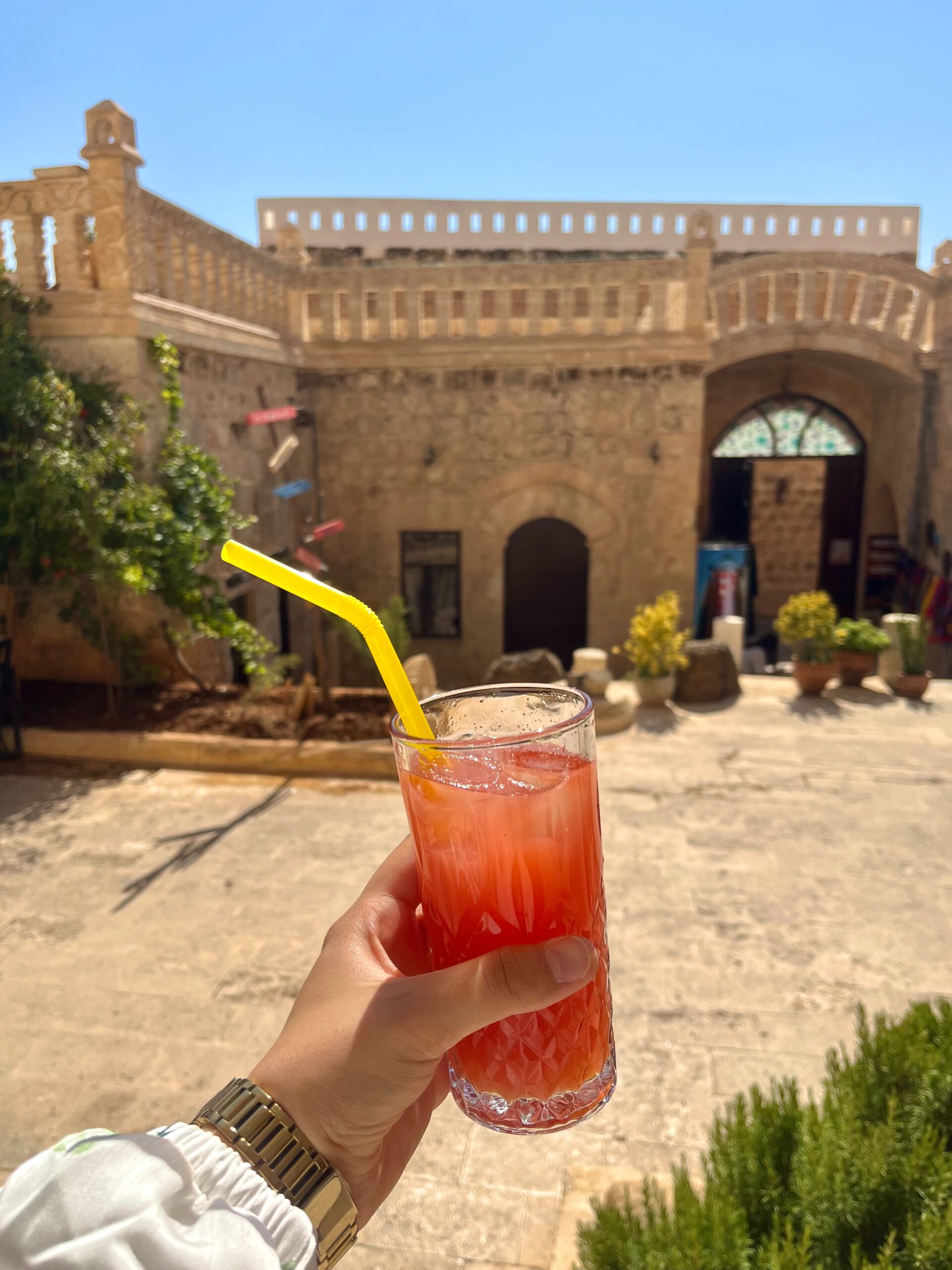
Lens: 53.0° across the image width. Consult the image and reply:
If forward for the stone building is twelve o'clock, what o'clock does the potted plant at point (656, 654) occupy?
The potted plant is roughly at 11 o'clock from the stone building.

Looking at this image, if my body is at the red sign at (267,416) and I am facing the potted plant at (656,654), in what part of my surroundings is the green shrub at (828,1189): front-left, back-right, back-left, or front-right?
front-right

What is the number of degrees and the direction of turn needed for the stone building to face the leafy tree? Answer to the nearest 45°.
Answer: approximately 45° to its right

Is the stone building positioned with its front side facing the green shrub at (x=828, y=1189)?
yes

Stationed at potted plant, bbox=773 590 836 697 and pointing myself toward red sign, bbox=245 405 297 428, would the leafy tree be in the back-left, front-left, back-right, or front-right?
front-left

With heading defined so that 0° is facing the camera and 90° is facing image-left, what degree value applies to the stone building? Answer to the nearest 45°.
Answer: approximately 0°

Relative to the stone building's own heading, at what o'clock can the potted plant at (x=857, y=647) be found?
The potted plant is roughly at 10 o'clock from the stone building.

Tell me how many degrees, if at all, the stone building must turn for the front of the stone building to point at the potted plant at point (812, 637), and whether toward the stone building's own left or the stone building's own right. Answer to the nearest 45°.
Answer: approximately 45° to the stone building's own left

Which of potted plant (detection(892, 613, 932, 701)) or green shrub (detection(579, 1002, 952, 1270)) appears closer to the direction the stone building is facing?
the green shrub
